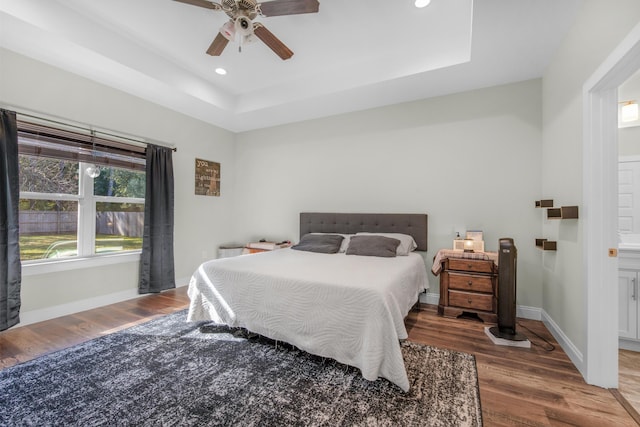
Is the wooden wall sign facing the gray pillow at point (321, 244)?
yes

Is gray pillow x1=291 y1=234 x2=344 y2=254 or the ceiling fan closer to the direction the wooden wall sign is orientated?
the gray pillow

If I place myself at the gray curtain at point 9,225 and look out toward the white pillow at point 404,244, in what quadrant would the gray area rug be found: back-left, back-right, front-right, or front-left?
front-right

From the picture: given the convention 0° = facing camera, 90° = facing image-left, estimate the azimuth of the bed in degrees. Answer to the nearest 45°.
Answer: approximately 45°

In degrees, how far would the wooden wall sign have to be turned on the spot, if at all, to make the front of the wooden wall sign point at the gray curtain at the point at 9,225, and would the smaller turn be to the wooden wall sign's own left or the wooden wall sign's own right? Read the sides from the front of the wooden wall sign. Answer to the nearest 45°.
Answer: approximately 90° to the wooden wall sign's own right

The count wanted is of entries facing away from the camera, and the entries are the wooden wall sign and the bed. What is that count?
0

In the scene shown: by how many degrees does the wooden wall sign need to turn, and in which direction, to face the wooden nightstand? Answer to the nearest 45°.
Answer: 0° — it already faces it

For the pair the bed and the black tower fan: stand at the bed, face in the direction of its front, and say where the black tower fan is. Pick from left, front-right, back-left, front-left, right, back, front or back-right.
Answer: back-left

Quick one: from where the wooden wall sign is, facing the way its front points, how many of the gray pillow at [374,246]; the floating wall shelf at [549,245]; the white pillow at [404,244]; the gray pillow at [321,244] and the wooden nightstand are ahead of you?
5

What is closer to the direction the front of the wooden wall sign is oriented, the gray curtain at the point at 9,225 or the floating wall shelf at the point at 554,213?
the floating wall shelf

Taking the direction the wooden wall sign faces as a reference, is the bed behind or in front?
in front

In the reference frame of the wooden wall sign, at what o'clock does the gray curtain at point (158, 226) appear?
The gray curtain is roughly at 3 o'clock from the wooden wall sign.

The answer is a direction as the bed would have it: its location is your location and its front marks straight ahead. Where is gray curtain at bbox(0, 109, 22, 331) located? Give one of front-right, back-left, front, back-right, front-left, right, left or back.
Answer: front-right

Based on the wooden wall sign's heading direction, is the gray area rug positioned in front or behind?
in front

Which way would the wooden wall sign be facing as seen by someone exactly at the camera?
facing the viewer and to the right of the viewer

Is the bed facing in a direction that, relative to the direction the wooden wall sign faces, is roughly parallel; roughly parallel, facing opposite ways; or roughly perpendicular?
roughly perpendicular

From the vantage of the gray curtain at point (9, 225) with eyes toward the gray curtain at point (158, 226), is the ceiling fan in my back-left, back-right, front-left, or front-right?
front-right

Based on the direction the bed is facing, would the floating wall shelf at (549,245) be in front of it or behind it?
behind
